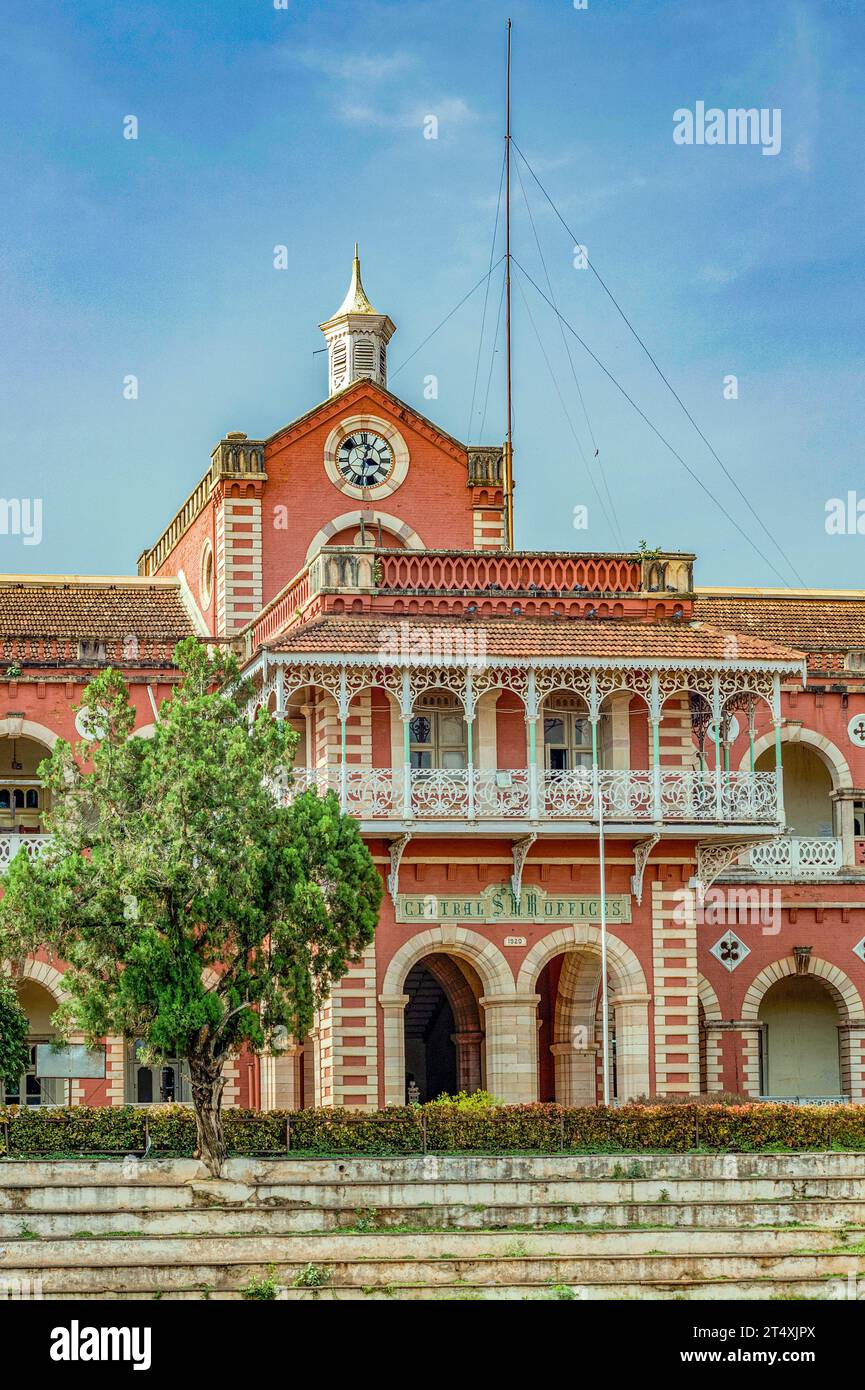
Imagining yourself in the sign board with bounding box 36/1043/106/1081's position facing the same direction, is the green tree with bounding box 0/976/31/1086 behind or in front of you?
in front

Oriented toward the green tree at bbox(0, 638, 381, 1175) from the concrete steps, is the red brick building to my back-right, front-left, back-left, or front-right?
front-right

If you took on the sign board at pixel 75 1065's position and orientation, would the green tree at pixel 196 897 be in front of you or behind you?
in front

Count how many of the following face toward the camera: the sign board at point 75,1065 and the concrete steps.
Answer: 2

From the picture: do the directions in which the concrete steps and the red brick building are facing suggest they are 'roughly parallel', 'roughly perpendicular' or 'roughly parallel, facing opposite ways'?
roughly parallel

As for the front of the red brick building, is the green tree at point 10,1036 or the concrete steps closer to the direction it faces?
the concrete steps

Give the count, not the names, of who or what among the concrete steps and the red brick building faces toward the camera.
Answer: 2

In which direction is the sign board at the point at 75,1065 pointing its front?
toward the camera

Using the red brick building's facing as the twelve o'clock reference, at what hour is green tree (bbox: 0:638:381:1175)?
The green tree is roughly at 1 o'clock from the red brick building.

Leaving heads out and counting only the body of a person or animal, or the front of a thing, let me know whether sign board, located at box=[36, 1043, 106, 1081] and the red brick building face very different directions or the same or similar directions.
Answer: same or similar directions

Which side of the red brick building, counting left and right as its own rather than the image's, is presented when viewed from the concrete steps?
front

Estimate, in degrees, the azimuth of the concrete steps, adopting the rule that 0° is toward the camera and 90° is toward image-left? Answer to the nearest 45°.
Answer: approximately 0°
